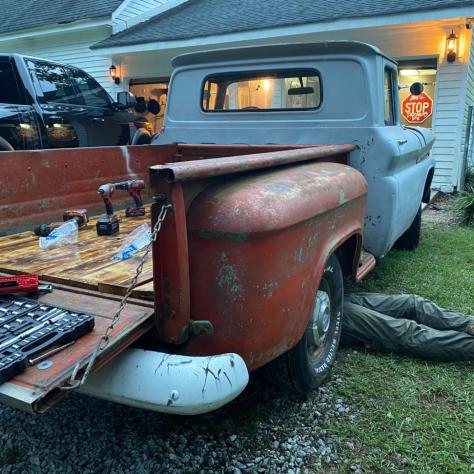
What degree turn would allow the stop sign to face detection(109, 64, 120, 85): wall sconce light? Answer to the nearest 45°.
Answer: approximately 90° to its right

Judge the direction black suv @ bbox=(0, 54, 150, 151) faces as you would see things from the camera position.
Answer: facing away from the viewer and to the right of the viewer

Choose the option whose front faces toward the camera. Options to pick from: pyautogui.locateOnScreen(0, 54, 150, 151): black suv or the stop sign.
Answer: the stop sign

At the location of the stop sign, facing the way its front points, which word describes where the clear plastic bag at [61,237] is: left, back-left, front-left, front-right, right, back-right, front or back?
front

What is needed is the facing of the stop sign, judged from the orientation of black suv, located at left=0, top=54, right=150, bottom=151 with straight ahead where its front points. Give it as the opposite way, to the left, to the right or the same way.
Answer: the opposite way

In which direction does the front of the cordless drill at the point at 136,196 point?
to the viewer's left

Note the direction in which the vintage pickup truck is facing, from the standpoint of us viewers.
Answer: facing away from the viewer and to the right of the viewer

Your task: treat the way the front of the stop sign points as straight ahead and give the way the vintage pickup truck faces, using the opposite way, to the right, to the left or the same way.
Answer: the opposite way

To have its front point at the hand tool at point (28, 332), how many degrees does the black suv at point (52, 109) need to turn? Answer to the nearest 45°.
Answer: approximately 135° to its right

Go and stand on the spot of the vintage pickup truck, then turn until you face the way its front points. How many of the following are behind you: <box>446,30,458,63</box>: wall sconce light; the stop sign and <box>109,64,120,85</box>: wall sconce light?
0

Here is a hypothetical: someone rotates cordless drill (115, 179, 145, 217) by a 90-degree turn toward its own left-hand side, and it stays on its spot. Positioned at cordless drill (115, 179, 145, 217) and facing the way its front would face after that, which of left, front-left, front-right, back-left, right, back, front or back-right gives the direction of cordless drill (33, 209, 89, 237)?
front-right

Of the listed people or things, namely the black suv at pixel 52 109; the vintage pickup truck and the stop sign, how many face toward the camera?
1

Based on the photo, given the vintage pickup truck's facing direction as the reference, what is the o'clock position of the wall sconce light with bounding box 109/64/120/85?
The wall sconce light is roughly at 10 o'clock from the vintage pickup truck.

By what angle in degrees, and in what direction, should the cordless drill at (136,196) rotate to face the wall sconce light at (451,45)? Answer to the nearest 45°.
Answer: approximately 135° to its right

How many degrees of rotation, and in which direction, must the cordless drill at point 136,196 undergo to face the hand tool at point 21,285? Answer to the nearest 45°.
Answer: approximately 90° to its left

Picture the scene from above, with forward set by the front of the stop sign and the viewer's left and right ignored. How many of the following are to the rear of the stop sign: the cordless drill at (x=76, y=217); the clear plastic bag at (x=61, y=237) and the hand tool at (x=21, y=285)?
0

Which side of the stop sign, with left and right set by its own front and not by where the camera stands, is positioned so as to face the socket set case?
front

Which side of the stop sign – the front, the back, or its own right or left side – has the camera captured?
front

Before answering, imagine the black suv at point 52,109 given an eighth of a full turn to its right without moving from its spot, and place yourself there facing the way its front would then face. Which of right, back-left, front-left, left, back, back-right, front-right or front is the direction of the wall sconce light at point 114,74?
left

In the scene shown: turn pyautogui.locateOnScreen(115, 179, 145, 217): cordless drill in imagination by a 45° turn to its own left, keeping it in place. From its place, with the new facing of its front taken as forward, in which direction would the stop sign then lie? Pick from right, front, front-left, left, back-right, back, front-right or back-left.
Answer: back
